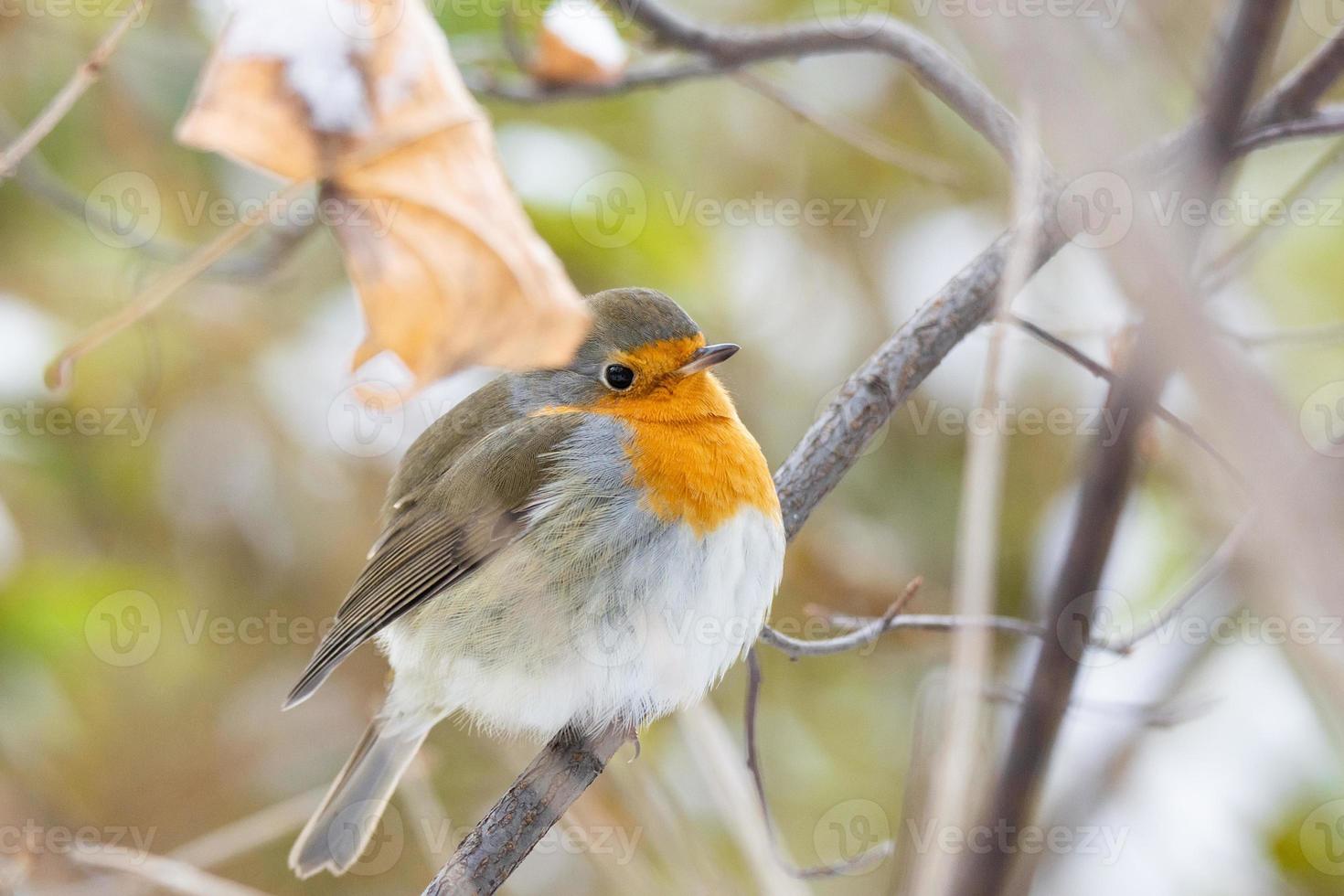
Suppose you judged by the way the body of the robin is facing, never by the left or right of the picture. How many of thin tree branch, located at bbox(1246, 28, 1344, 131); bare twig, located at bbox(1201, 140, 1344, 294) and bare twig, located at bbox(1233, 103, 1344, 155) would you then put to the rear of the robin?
0

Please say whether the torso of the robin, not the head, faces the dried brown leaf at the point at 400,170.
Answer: no

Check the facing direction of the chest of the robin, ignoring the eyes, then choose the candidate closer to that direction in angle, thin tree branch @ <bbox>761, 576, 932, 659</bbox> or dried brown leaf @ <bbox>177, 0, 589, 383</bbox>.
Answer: the thin tree branch

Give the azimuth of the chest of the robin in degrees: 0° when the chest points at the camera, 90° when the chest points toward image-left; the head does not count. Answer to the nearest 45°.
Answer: approximately 270°

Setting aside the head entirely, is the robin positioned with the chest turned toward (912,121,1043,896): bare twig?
no

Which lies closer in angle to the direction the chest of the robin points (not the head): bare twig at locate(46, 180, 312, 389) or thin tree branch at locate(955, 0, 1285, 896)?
the thin tree branch

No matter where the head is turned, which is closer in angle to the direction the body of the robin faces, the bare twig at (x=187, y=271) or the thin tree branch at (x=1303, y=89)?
the thin tree branch
